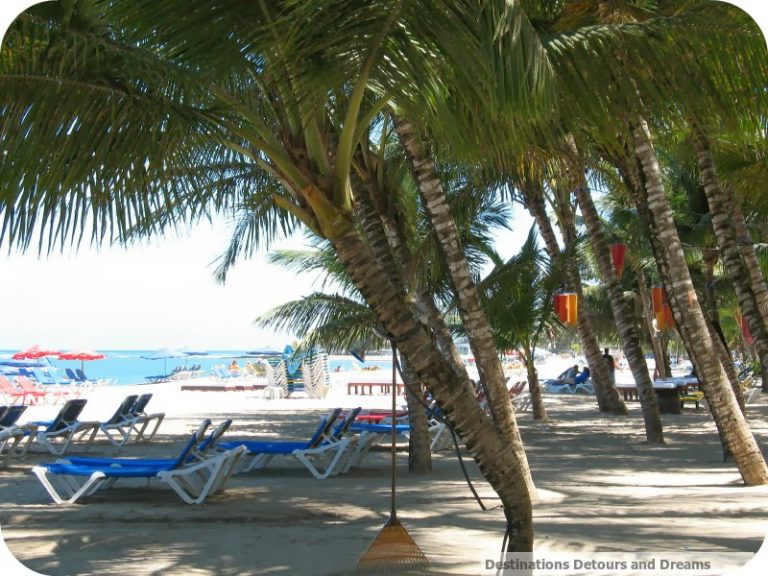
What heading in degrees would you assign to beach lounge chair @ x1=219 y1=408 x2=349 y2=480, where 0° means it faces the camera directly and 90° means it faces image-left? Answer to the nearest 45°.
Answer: approximately 90°

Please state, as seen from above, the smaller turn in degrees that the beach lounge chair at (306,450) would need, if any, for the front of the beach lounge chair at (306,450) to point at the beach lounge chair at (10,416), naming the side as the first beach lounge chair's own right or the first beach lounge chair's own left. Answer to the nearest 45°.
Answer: approximately 45° to the first beach lounge chair's own right

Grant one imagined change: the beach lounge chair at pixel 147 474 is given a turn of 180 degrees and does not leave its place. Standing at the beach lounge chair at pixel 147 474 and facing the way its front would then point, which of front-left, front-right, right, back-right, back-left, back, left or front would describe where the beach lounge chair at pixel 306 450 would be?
front-left

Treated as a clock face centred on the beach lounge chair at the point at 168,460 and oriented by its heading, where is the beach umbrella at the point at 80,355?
The beach umbrella is roughly at 3 o'clock from the beach lounge chair.

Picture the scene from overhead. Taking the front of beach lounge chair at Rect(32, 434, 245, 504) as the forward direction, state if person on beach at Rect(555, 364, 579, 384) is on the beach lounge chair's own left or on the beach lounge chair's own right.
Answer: on the beach lounge chair's own right

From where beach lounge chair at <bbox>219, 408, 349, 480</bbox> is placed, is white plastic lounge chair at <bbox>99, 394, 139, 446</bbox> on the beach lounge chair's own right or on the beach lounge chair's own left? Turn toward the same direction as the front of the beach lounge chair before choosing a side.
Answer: on the beach lounge chair's own right

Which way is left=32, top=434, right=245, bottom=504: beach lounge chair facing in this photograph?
to the viewer's left

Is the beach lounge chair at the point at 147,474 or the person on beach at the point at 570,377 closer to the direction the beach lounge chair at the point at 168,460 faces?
the beach lounge chair

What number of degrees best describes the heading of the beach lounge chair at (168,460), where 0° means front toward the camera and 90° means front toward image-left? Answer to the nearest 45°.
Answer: approximately 90°
